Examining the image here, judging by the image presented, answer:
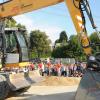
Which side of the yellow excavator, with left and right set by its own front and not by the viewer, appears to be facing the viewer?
right
